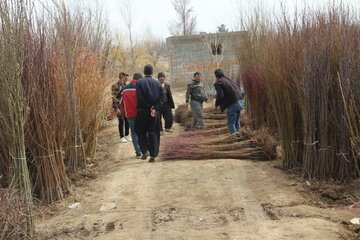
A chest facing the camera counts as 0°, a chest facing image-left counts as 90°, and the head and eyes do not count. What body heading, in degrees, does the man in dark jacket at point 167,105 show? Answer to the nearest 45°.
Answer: approximately 45°

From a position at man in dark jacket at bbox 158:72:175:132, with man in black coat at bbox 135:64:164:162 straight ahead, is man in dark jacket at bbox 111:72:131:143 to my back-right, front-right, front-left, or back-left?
front-right

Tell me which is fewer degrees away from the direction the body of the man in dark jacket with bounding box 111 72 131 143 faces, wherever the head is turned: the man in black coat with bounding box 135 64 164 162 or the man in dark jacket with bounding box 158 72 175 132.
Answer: the man in black coat

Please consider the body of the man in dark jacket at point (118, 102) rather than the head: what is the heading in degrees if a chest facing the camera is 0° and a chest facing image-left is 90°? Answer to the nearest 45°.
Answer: approximately 315°

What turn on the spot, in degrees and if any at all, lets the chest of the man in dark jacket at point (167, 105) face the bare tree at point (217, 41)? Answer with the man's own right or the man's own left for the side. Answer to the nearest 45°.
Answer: approximately 135° to the man's own right

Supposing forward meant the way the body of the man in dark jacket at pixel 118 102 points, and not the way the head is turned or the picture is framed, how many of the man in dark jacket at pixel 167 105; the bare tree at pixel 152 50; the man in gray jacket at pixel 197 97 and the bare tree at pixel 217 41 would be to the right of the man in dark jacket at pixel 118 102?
0

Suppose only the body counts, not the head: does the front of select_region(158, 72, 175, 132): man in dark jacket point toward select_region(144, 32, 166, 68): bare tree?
no

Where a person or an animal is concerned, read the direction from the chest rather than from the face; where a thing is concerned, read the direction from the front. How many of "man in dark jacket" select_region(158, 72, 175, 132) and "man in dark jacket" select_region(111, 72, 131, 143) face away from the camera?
0

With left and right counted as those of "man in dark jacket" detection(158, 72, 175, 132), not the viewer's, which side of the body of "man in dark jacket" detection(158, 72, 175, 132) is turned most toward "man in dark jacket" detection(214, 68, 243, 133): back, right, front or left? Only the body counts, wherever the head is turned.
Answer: left

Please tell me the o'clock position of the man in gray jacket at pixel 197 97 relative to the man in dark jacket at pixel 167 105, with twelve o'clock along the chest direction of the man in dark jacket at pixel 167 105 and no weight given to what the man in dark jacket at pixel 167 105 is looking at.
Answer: the man in gray jacket at pixel 197 97 is roughly at 8 o'clock from the man in dark jacket at pixel 167 105.

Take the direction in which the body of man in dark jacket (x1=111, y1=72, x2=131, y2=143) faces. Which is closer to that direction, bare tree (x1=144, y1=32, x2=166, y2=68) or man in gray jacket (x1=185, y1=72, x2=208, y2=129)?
the man in gray jacket
